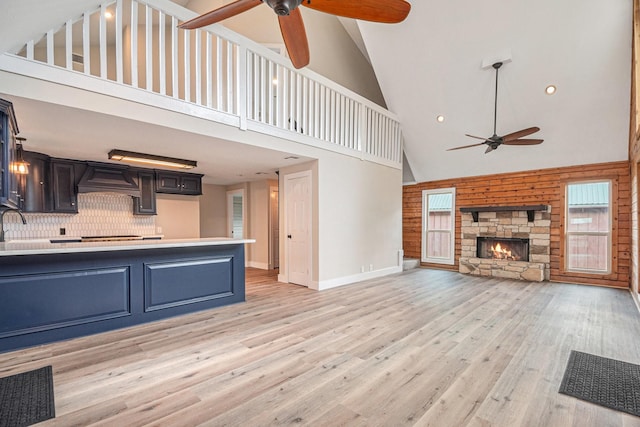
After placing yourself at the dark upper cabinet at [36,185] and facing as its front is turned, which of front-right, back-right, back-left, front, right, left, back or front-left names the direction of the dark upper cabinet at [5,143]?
front-right

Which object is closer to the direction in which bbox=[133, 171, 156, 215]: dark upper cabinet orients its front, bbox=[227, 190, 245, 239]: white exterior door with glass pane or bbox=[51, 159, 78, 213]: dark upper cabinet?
the dark upper cabinet

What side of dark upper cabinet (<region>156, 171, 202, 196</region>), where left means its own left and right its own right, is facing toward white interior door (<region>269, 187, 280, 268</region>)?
left

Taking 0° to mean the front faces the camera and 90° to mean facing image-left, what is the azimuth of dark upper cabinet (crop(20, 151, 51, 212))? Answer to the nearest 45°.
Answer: approximately 315°

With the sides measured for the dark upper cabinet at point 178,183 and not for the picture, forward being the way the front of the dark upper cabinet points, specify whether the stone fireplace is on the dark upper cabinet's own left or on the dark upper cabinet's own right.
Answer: on the dark upper cabinet's own left

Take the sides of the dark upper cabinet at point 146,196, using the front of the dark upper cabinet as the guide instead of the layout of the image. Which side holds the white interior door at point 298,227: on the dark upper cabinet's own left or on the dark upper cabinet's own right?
on the dark upper cabinet's own left

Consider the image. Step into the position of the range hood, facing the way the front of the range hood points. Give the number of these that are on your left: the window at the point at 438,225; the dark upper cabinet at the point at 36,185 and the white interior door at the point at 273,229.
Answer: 2

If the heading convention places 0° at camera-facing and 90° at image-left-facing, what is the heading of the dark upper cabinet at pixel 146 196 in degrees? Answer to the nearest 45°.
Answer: approximately 0°

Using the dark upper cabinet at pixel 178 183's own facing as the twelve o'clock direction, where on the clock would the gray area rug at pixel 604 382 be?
The gray area rug is roughly at 11 o'clock from the dark upper cabinet.
